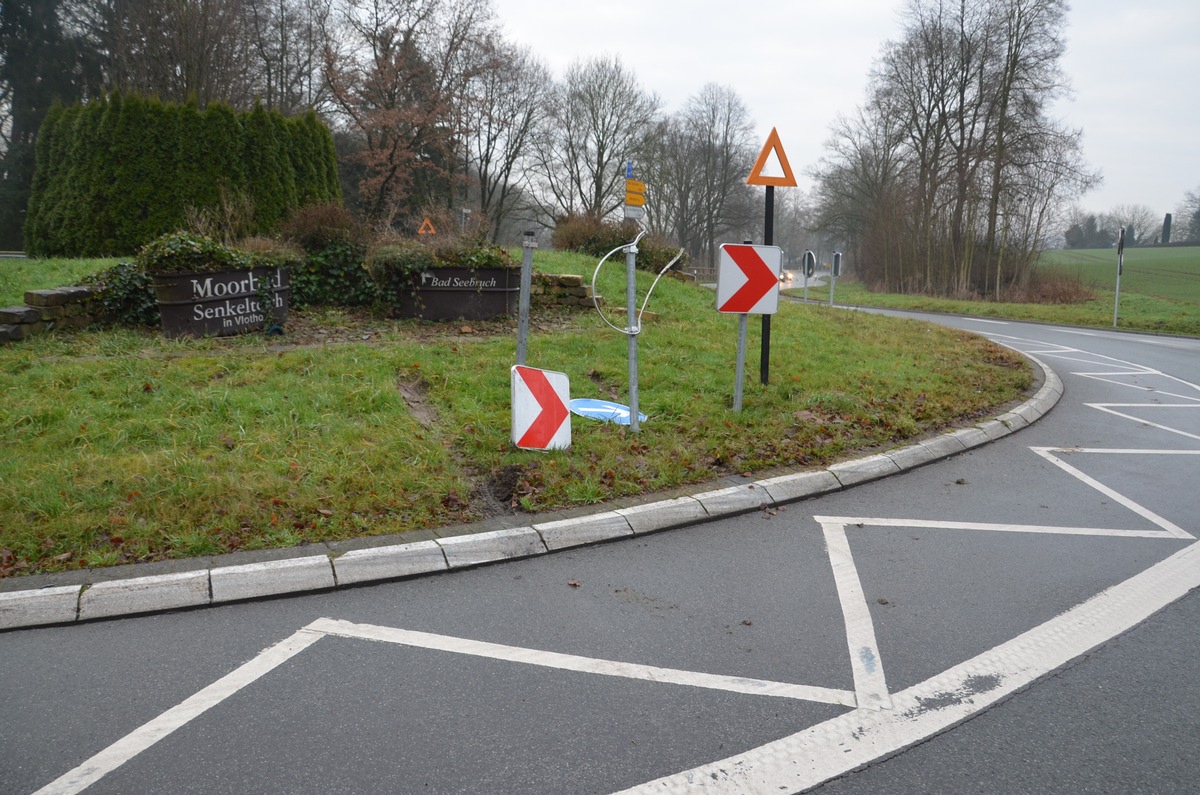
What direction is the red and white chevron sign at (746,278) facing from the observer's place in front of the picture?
facing the viewer

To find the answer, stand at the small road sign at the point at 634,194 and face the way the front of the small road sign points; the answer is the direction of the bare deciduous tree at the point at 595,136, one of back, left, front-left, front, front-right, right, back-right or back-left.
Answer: back

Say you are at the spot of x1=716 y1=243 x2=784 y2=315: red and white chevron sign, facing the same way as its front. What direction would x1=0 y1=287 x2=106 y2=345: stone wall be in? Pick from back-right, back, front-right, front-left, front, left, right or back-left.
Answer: right

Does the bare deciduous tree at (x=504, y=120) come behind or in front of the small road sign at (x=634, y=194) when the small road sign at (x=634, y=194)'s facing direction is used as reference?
behind

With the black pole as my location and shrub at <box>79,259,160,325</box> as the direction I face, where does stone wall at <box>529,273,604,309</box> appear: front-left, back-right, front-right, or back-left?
front-right

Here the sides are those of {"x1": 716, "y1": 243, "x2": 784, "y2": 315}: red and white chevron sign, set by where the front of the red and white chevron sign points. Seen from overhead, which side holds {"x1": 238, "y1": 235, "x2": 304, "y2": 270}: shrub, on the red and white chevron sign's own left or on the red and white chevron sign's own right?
on the red and white chevron sign's own right

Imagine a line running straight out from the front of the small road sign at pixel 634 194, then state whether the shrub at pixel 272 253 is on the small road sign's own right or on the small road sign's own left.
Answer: on the small road sign's own right

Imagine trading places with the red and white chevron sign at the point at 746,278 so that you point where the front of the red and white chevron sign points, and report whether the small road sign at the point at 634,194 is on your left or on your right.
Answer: on your right

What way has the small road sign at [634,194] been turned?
toward the camera

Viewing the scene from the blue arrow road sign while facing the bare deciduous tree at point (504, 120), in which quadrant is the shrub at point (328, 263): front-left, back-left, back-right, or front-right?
front-left

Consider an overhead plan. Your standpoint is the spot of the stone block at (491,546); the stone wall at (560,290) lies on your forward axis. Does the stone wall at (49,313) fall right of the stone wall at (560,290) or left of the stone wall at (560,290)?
left

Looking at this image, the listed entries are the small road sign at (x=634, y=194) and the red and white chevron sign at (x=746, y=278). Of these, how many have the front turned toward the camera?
2

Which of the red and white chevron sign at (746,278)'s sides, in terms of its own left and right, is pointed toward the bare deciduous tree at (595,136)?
back
